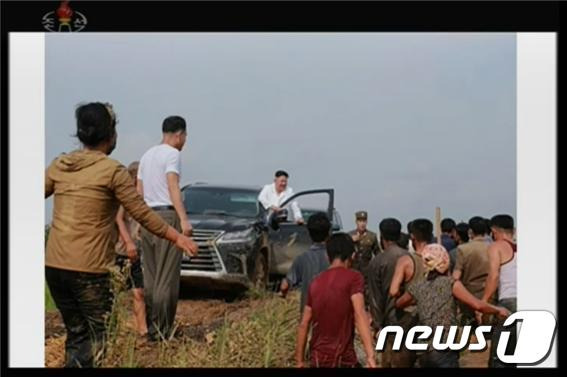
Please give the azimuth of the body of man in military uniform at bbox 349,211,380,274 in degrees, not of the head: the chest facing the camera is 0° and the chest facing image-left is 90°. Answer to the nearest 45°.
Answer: approximately 0°

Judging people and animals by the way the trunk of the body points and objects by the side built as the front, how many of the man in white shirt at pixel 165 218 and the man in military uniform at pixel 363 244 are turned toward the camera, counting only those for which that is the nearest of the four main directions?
1

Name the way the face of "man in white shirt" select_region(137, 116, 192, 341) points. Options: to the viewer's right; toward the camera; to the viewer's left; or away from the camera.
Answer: to the viewer's right
